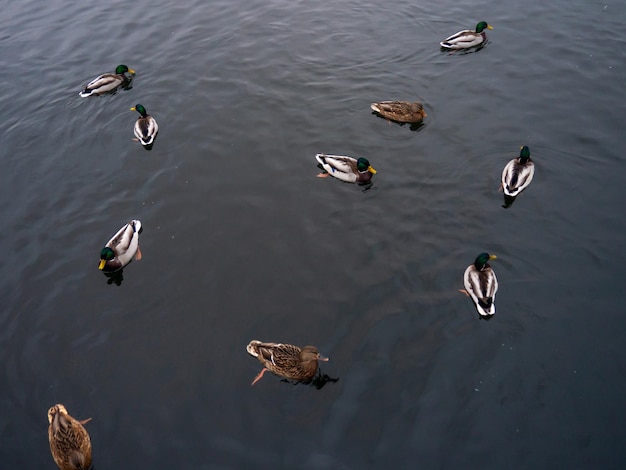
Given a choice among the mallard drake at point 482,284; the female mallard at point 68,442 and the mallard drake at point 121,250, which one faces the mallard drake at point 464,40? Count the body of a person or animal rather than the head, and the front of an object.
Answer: the mallard drake at point 482,284

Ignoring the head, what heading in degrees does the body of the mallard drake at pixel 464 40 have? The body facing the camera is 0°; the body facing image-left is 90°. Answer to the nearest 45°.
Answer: approximately 270°

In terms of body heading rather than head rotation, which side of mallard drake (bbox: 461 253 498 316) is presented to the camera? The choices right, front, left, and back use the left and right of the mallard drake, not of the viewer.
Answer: back

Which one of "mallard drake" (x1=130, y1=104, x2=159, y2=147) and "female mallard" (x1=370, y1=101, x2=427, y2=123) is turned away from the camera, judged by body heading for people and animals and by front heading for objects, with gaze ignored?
the mallard drake

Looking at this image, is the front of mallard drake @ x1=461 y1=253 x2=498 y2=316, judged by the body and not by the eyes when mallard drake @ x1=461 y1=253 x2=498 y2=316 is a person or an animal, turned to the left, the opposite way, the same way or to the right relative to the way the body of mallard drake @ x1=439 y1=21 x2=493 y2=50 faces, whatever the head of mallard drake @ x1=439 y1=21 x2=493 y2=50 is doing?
to the left

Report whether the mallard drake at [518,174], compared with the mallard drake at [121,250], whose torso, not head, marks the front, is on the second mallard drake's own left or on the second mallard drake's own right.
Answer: on the second mallard drake's own left
